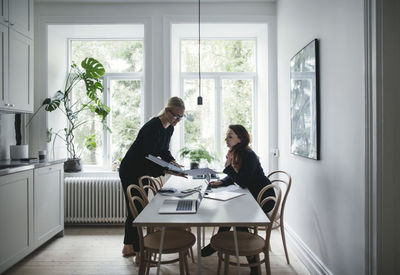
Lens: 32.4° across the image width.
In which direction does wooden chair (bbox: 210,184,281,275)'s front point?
to the viewer's left

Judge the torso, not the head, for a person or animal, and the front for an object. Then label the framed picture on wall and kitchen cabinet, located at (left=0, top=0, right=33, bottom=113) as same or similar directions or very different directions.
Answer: very different directions

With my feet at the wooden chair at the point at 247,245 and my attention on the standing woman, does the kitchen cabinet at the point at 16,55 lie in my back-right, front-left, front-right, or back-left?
front-left

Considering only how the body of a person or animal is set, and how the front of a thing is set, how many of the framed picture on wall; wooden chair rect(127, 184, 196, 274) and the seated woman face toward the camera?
0

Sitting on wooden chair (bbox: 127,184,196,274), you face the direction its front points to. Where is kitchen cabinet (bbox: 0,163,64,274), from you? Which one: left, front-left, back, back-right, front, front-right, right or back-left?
back-left

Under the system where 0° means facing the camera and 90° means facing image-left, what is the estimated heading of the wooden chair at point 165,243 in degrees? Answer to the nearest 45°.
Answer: approximately 270°

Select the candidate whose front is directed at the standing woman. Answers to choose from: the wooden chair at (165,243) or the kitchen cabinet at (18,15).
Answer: the kitchen cabinet

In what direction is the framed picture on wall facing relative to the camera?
to the viewer's left

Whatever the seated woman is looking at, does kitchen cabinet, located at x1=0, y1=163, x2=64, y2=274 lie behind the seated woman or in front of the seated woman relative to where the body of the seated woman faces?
in front

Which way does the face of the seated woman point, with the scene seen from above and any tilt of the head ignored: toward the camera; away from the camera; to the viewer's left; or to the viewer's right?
to the viewer's left

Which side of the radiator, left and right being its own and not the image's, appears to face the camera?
front

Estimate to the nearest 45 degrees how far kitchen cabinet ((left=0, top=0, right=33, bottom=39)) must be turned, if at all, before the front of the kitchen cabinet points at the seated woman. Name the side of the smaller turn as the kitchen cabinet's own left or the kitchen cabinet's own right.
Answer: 0° — it already faces them
